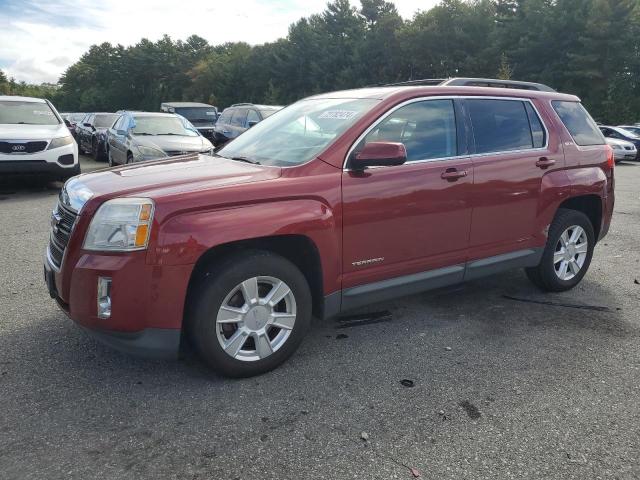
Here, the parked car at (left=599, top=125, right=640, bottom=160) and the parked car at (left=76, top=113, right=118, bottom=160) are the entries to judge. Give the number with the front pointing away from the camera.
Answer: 0

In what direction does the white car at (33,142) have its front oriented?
toward the camera

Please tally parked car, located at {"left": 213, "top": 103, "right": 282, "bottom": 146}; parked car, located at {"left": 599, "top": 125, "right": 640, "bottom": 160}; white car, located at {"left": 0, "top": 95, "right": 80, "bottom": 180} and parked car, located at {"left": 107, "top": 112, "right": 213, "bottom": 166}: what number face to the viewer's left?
0

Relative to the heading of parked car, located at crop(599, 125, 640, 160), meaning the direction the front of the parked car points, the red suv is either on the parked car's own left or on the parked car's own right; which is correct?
on the parked car's own right

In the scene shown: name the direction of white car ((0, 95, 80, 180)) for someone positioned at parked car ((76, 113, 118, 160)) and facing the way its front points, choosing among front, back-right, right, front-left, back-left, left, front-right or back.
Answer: front-right

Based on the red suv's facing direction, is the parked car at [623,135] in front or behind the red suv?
behind

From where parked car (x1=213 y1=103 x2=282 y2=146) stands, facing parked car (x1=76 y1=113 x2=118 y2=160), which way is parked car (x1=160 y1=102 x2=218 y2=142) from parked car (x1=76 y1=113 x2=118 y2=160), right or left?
right

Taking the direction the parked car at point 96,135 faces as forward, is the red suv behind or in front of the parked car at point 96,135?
in front

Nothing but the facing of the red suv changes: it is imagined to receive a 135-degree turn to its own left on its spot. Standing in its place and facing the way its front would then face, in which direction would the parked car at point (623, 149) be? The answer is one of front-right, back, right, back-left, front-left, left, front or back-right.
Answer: front-left

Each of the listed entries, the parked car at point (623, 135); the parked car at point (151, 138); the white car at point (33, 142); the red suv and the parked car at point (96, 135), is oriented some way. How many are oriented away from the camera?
0

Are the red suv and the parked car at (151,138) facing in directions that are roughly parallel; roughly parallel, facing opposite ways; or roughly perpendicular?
roughly perpendicular
